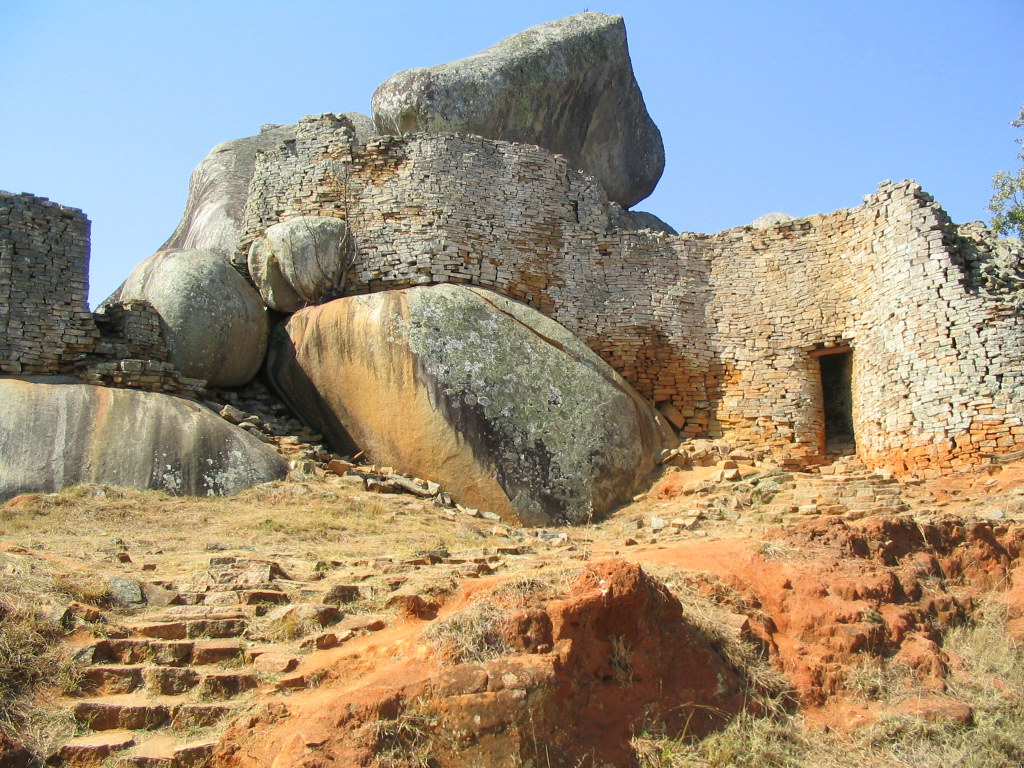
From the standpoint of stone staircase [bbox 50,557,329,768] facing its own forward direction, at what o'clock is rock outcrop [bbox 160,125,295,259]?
The rock outcrop is roughly at 6 o'clock from the stone staircase.

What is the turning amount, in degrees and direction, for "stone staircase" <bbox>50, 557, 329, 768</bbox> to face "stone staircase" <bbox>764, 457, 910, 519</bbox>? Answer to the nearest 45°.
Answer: approximately 135° to its left

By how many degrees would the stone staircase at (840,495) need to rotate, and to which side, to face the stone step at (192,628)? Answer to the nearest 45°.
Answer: approximately 45° to its right

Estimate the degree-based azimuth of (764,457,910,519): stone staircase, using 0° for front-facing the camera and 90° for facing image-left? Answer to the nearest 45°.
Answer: approximately 0°

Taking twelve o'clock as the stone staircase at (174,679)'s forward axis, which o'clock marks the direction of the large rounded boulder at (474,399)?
The large rounded boulder is roughly at 7 o'clock from the stone staircase.

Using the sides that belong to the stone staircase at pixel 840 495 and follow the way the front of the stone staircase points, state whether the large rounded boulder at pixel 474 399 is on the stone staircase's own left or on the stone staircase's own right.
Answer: on the stone staircase's own right

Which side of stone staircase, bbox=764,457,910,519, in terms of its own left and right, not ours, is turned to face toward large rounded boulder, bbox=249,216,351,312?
right

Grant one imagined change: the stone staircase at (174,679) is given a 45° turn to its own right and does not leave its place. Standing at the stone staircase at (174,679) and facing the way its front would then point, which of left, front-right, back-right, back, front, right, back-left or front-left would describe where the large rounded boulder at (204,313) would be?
back-right

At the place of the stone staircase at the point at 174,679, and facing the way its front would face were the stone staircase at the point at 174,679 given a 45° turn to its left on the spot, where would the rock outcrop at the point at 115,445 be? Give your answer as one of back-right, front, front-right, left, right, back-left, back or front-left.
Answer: back-left

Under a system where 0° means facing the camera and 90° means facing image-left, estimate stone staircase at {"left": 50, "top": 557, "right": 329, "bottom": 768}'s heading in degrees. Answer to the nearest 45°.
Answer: approximately 0°

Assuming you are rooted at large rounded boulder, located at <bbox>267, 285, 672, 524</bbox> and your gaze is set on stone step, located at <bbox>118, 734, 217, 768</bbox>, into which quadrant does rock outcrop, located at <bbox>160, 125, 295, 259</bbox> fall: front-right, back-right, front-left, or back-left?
back-right
